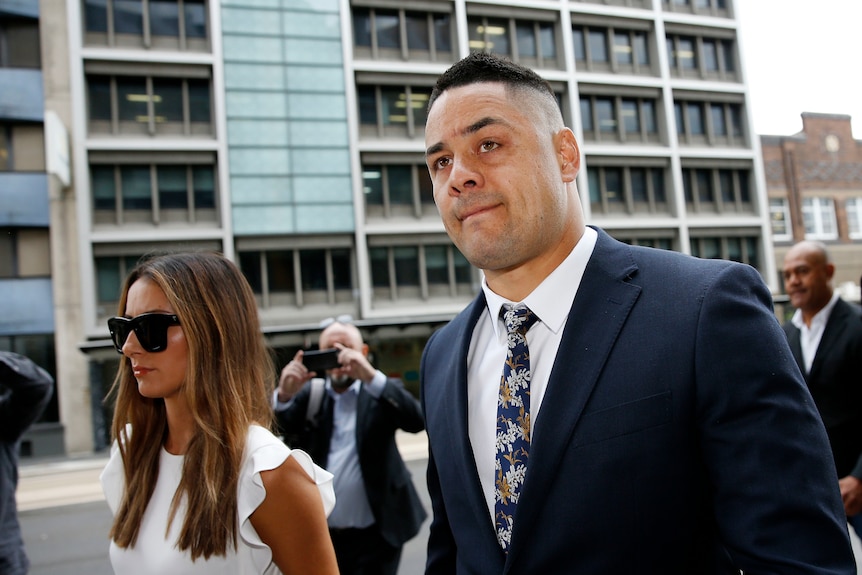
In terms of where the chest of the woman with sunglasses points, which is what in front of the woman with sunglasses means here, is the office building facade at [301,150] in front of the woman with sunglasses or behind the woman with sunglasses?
behind

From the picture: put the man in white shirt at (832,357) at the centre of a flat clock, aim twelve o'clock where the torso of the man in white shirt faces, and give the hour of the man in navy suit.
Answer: The man in navy suit is roughly at 11 o'clock from the man in white shirt.

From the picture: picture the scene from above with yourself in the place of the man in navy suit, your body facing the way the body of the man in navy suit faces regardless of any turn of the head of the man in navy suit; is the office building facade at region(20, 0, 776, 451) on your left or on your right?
on your right

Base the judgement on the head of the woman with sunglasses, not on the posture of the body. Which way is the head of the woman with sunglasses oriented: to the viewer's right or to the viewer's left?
to the viewer's left

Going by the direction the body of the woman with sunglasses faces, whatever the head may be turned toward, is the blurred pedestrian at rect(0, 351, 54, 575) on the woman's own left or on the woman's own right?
on the woman's own right

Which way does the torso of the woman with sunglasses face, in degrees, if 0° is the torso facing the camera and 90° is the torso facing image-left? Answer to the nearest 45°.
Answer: approximately 45°

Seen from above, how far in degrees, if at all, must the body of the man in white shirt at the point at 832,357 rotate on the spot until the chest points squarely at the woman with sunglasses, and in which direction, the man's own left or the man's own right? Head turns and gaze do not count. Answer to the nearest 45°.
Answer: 0° — they already face them

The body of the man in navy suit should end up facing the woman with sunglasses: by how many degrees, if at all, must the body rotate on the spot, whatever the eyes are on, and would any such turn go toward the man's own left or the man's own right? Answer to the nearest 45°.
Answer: approximately 45° to the man's own right

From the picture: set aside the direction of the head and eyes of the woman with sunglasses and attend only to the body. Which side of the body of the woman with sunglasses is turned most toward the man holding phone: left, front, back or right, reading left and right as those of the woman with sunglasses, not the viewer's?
back

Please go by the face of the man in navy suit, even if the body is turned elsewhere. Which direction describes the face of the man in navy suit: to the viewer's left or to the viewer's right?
to the viewer's left

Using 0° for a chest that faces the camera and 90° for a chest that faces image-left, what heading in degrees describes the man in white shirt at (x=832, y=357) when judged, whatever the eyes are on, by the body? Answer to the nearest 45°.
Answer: approximately 45°

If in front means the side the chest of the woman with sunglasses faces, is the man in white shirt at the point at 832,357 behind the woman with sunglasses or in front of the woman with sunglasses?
behind
